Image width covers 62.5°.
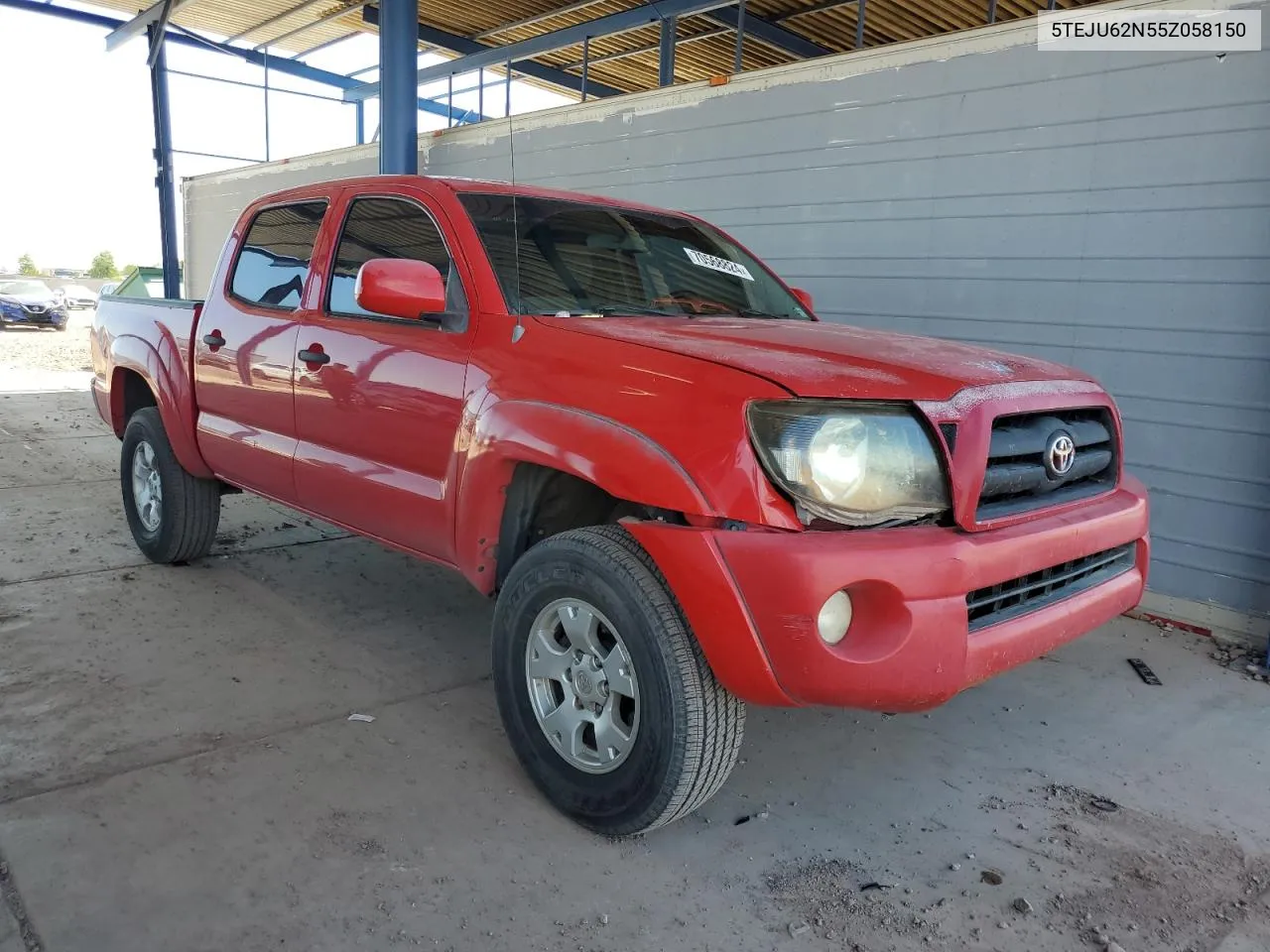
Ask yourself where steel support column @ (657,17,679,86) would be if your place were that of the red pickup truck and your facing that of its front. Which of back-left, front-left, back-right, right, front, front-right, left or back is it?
back-left

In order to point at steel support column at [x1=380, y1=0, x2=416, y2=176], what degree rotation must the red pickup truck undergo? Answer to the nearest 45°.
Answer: approximately 135° to its left

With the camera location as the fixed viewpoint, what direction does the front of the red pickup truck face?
facing the viewer and to the right of the viewer

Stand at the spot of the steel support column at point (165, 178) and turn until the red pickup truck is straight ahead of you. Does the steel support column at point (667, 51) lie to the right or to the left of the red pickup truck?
left

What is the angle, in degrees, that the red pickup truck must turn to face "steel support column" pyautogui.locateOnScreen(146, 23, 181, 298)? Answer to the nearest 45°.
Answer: approximately 180°
